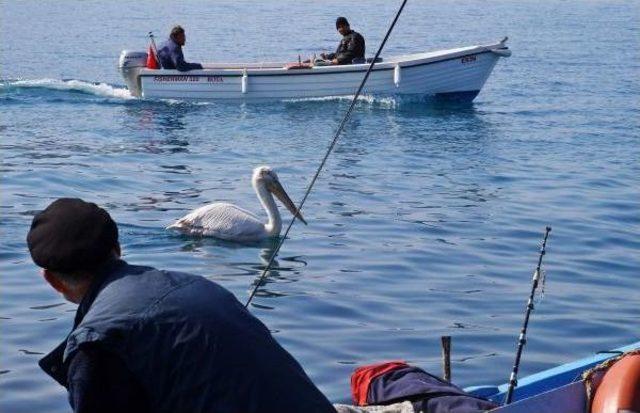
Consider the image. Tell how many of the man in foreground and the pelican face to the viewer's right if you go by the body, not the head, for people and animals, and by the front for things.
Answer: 1

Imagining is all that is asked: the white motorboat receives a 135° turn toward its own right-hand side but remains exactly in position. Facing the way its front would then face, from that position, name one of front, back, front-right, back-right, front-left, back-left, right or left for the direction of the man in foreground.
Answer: front-left

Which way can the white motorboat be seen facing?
to the viewer's right

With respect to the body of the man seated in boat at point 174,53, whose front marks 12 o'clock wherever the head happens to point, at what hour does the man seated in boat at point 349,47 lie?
the man seated in boat at point 349,47 is roughly at 12 o'clock from the man seated in boat at point 174,53.

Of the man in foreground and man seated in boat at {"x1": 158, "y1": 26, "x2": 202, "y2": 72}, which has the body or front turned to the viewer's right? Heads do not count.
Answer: the man seated in boat

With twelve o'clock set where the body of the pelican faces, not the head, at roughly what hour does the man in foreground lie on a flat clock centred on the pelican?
The man in foreground is roughly at 3 o'clock from the pelican.

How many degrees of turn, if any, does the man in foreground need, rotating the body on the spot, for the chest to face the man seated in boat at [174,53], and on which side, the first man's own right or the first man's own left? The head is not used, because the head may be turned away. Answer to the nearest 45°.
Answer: approximately 45° to the first man's own right

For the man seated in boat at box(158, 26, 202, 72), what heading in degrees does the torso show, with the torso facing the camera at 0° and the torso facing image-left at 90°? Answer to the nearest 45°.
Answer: approximately 270°

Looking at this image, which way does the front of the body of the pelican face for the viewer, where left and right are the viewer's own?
facing to the right of the viewer

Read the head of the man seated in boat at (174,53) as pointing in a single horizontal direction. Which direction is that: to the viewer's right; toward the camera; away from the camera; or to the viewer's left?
to the viewer's right

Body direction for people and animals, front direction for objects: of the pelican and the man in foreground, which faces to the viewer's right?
the pelican

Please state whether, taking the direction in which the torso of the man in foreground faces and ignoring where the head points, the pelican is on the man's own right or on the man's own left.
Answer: on the man's own right
